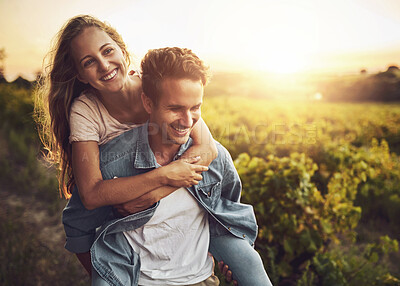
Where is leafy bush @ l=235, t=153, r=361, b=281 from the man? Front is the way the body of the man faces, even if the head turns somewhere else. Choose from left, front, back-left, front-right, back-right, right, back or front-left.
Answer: left

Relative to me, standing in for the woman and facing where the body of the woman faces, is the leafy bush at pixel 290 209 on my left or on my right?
on my left

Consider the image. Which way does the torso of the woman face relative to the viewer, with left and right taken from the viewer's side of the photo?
facing the viewer and to the right of the viewer

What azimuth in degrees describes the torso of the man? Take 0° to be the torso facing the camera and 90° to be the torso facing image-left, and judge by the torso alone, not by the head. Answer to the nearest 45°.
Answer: approximately 315°
